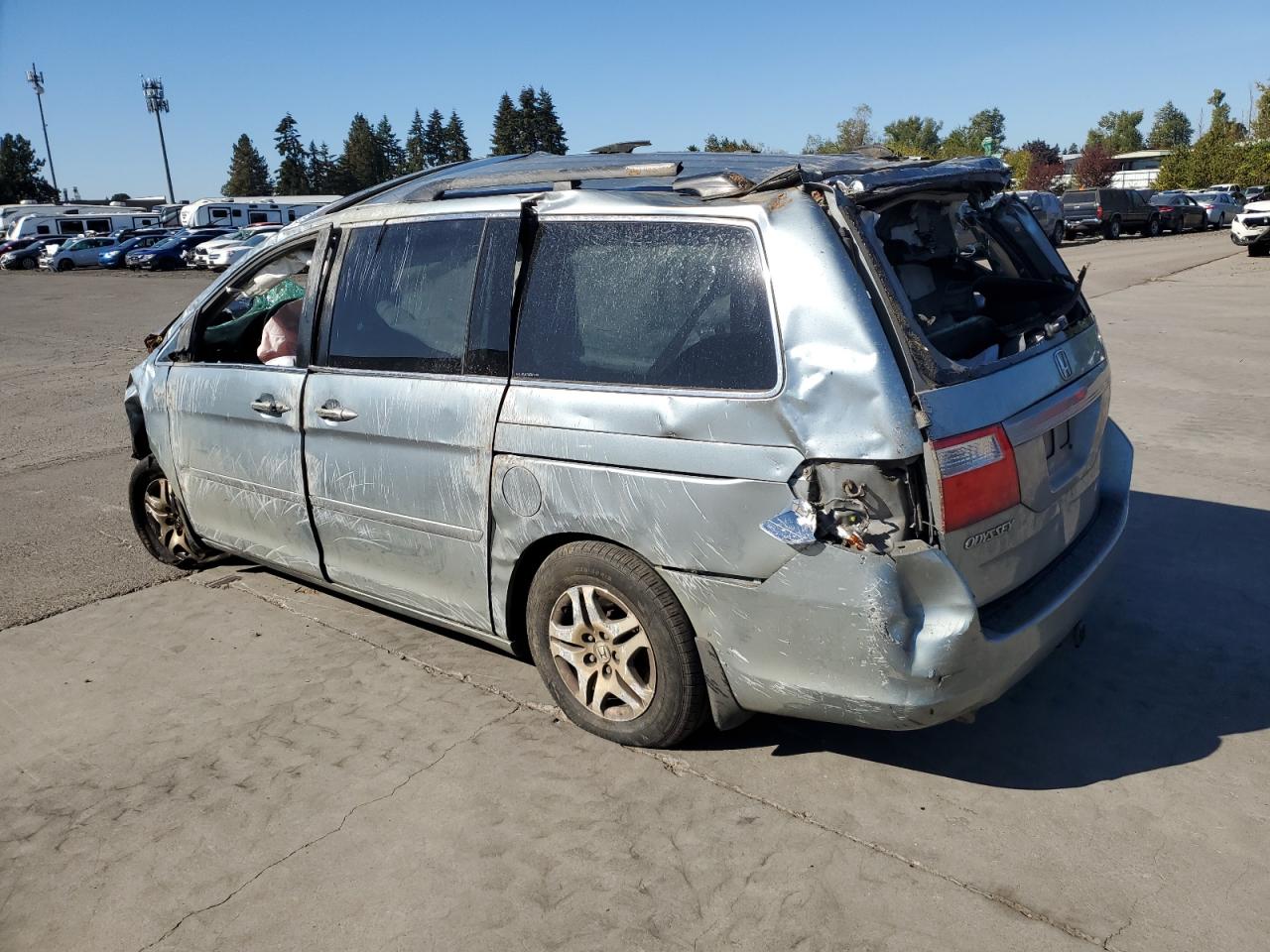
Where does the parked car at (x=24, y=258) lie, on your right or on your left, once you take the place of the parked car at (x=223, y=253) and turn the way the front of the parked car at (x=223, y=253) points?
on your right

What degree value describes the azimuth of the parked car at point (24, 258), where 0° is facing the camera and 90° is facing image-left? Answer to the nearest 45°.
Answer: approximately 45°

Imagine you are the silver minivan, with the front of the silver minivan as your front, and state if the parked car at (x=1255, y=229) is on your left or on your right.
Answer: on your right

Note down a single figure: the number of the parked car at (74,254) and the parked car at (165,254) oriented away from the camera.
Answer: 0

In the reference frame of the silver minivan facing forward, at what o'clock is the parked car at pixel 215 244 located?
The parked car is roughly at 1 o'clock from the silver minivan.

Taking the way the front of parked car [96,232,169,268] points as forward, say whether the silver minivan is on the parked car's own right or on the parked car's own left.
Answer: on the parked car's own left

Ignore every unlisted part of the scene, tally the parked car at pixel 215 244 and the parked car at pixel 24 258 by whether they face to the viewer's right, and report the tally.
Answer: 0

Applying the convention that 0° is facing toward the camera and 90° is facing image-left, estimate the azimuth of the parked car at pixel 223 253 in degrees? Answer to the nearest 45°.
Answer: approximately 45°
